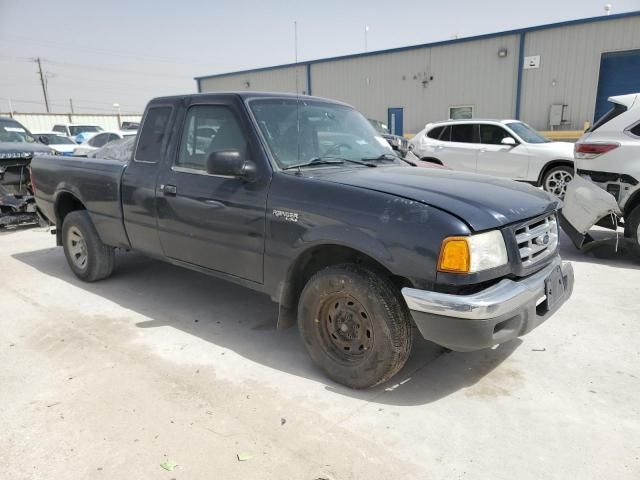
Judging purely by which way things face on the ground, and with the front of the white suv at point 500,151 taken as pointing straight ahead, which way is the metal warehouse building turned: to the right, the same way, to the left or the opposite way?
to the right

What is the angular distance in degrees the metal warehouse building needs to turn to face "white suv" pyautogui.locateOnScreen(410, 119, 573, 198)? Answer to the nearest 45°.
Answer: approximately 45° to its left

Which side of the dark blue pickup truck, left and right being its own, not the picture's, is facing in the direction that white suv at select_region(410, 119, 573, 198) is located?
left

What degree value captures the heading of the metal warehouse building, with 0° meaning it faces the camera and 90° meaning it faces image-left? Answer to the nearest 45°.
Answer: approximately 45°

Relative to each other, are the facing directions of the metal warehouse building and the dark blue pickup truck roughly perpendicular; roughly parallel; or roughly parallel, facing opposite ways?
roughly perpendicular

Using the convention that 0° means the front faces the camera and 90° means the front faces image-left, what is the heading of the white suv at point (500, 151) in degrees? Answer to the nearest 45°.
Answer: approximately 315°
